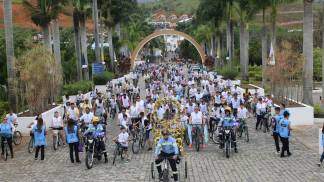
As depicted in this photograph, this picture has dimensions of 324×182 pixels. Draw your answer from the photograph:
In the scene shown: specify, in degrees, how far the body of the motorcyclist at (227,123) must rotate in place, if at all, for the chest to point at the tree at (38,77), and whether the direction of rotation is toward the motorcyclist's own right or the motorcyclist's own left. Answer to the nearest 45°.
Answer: approximately 135° to the motorcyclist's own right

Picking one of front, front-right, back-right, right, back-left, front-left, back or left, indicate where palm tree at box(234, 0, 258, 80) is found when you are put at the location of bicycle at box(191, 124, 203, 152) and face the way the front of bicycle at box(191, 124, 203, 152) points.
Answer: back

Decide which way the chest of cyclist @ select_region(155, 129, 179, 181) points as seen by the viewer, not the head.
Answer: toward the camera

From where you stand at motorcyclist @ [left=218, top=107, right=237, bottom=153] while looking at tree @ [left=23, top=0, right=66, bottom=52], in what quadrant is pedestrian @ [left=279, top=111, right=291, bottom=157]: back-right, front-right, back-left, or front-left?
back-right

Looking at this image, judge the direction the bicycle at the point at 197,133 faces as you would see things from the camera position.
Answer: facing the viewer

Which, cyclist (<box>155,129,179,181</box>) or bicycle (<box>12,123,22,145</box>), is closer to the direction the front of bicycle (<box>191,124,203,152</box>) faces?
the cyclist

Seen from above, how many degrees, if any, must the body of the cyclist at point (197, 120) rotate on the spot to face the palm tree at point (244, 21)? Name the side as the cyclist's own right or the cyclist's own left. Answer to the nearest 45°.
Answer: approximately 180°

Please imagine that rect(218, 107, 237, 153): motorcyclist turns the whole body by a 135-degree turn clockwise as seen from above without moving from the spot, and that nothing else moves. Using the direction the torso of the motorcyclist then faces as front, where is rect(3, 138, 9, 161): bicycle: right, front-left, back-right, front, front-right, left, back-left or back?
front-left

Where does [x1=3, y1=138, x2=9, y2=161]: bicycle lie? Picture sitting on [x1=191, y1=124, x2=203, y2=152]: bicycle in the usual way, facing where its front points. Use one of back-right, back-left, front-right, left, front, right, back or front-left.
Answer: right

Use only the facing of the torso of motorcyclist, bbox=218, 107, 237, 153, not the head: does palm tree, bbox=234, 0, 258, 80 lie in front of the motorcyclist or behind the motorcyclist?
behind

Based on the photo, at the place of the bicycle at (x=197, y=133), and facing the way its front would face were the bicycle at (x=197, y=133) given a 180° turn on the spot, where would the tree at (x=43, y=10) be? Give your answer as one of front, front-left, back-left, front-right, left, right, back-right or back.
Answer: front-left

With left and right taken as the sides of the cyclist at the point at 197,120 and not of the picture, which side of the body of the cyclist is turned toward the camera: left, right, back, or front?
front
